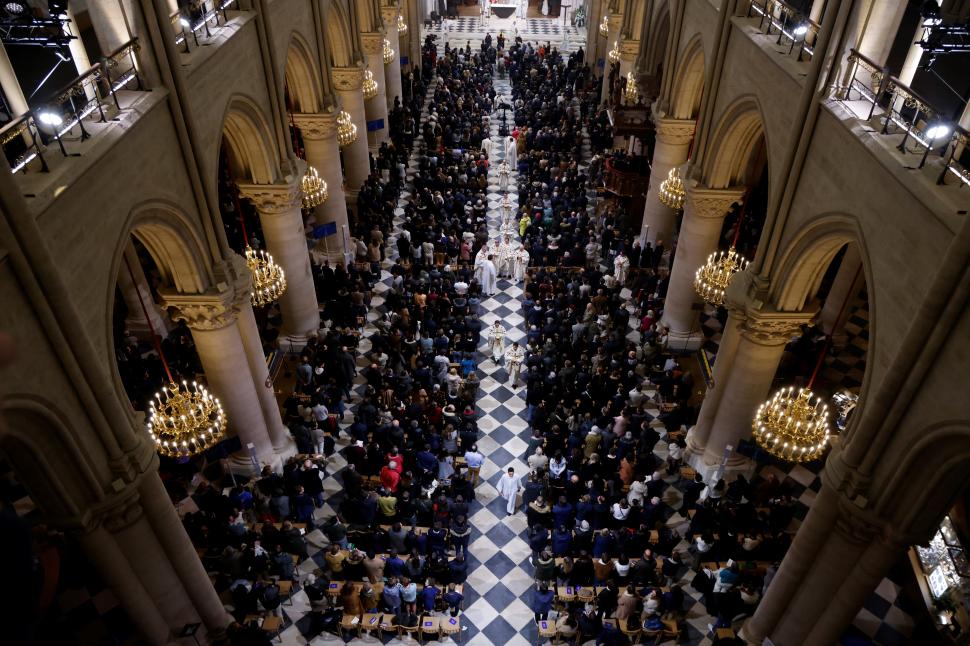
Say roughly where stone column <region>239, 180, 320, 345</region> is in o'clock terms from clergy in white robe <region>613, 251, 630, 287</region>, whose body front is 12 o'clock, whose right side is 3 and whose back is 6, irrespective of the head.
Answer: The stone column is roughly at 2 o'clock from the clergy in white robe.

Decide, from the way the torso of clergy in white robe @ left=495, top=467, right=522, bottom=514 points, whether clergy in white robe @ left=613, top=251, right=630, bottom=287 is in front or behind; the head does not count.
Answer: behind

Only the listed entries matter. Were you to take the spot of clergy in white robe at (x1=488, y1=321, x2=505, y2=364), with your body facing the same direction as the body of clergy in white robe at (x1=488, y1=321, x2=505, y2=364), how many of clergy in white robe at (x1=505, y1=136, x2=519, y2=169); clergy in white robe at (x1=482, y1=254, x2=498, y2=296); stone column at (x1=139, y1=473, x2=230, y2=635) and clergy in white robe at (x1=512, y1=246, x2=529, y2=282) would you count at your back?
3

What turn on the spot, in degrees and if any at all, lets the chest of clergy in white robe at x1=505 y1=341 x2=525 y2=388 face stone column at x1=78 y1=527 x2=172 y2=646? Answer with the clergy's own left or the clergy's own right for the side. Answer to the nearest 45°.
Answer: approximately 45° to the clergy's own right

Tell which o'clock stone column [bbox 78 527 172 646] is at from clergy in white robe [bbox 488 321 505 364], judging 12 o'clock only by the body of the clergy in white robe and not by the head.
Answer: The stone column is roughly at 1 o'clock from the clergy in white robe.

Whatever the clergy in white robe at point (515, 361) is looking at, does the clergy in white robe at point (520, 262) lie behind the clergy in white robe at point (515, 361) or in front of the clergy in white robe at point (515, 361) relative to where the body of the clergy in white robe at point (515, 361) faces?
behind

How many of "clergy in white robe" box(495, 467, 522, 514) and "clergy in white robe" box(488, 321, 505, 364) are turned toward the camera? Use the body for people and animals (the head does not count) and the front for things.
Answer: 2

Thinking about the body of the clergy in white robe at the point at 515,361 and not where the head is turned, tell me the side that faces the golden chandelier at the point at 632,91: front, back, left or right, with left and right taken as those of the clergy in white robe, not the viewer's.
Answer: back
